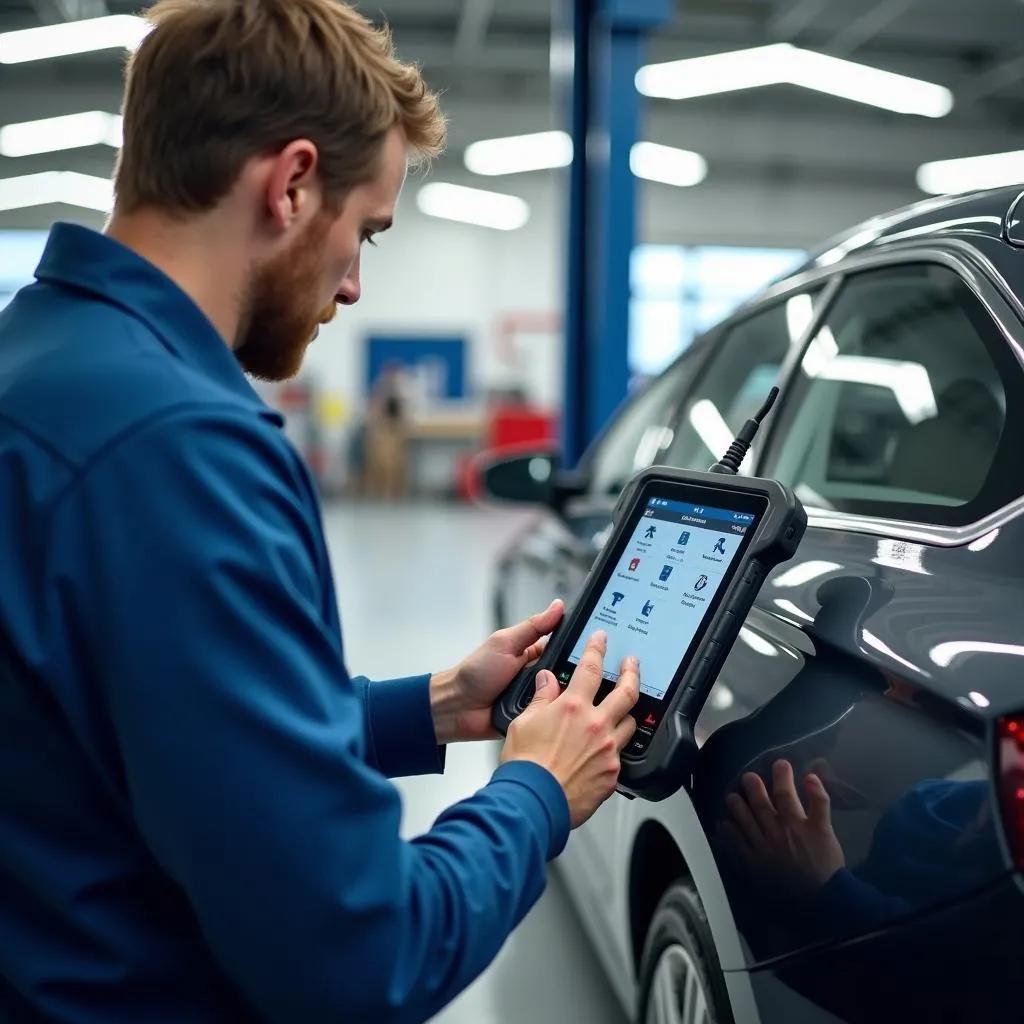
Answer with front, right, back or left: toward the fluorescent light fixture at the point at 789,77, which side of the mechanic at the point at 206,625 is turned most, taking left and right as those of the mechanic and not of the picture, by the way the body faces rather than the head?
front

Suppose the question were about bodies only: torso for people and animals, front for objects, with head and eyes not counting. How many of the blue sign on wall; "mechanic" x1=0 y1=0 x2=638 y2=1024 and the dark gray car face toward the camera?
1

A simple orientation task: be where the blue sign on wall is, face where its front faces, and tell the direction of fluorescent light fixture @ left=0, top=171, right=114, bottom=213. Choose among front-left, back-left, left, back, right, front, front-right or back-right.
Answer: right

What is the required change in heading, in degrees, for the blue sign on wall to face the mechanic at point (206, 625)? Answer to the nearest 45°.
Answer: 0° — it already faces them

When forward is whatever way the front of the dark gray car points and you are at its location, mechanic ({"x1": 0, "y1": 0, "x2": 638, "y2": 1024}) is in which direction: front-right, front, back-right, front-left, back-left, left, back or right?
left

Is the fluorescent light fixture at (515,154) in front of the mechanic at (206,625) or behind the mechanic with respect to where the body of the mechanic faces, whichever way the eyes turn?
in front

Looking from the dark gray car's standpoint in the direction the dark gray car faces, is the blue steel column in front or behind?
in front

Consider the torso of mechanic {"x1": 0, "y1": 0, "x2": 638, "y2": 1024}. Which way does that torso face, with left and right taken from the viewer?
facing away from the viewer and to the right of the viewer

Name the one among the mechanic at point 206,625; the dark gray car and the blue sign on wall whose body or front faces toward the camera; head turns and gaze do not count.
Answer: the blue sign on wall

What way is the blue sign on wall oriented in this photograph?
toward the camera

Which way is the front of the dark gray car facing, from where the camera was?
facing away from the viewer and to the left of the viewer

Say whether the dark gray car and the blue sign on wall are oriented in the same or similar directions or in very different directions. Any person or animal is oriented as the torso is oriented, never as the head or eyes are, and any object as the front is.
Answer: very different directions

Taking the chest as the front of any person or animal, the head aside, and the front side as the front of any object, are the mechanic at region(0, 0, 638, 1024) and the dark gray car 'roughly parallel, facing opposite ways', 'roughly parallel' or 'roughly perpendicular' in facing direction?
roughly perpendicular

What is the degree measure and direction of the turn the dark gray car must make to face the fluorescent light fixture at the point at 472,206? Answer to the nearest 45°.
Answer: approximately 45° to its right

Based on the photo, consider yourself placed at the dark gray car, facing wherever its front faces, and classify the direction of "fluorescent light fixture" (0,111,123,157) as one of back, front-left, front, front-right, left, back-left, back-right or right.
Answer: front

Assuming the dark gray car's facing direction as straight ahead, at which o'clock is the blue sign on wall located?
The blue sign on wall is roughly at 1 o'clock from the dark gray car.
